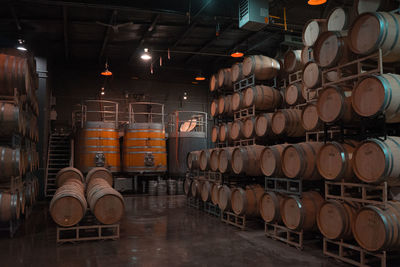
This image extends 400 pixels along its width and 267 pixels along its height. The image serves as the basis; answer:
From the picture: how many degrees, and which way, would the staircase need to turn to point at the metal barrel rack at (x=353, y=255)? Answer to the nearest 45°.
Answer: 0° — it already faces it

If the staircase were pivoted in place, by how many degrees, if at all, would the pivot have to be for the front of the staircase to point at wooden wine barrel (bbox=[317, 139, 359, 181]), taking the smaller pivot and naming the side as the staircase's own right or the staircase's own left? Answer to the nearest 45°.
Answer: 0° — it already faces it

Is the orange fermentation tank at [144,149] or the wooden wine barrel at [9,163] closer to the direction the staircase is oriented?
the wooden wine barrel

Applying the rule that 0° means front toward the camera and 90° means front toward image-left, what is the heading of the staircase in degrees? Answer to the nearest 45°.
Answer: approximately 0°
